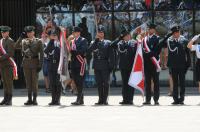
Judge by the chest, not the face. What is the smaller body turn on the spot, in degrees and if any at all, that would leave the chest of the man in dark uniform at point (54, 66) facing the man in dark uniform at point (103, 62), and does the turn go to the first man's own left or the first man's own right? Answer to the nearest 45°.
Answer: approximately 135° to the first man's own left

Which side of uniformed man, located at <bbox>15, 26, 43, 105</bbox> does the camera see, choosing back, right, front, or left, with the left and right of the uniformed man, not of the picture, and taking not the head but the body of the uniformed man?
front

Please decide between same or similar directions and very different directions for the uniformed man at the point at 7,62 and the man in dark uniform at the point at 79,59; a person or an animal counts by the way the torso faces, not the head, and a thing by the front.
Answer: same or similar directions

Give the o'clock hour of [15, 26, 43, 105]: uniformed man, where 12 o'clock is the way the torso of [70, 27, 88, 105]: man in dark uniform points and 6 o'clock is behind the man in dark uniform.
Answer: The uniformed man is roughly at 2 o'clock from the man in dark uniform.

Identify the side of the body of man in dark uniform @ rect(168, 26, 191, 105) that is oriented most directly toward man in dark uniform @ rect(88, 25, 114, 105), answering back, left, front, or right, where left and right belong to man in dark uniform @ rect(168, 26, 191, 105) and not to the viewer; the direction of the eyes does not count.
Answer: right

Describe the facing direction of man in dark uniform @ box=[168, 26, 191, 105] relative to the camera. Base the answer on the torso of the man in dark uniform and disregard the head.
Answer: toward the camera

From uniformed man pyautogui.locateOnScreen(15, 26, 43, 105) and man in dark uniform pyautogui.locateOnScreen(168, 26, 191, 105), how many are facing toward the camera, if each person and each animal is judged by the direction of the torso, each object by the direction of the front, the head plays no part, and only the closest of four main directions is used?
2

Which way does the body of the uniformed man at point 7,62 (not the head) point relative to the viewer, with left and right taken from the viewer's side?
facing the viewer and to the left of the viewer

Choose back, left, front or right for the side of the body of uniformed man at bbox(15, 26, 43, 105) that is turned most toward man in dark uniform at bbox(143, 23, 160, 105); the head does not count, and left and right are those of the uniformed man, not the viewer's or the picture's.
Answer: left

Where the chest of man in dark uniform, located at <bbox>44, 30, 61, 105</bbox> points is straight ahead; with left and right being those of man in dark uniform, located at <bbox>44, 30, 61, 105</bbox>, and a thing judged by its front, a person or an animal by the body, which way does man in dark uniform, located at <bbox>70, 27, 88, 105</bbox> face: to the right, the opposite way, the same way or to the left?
the same way

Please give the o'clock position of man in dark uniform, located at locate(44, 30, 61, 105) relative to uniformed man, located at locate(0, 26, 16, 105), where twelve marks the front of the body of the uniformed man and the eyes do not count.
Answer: The man in dark uniform is roughly at 8 o'clock from the uniformed man.

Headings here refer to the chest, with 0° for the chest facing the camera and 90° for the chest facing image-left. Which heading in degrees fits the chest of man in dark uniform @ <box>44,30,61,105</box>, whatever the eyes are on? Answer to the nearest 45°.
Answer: approximately 45°
